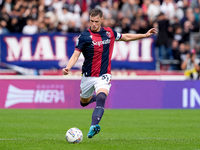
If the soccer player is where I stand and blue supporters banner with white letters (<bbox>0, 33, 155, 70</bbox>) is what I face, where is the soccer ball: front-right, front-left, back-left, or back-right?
back-left

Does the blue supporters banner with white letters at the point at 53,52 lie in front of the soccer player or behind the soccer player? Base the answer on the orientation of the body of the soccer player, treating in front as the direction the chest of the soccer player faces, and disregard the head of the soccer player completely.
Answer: behind

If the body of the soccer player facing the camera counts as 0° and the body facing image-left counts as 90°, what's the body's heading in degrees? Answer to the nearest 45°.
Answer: approximately 0°

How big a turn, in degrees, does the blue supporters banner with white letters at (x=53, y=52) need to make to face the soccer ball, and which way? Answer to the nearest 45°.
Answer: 0° — it already faces it

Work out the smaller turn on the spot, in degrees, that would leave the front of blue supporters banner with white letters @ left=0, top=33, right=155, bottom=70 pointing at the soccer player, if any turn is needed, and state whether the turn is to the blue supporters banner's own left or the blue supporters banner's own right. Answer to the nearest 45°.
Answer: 0° — it already faces them

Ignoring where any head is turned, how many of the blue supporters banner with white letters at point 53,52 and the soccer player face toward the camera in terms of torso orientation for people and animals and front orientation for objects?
2
